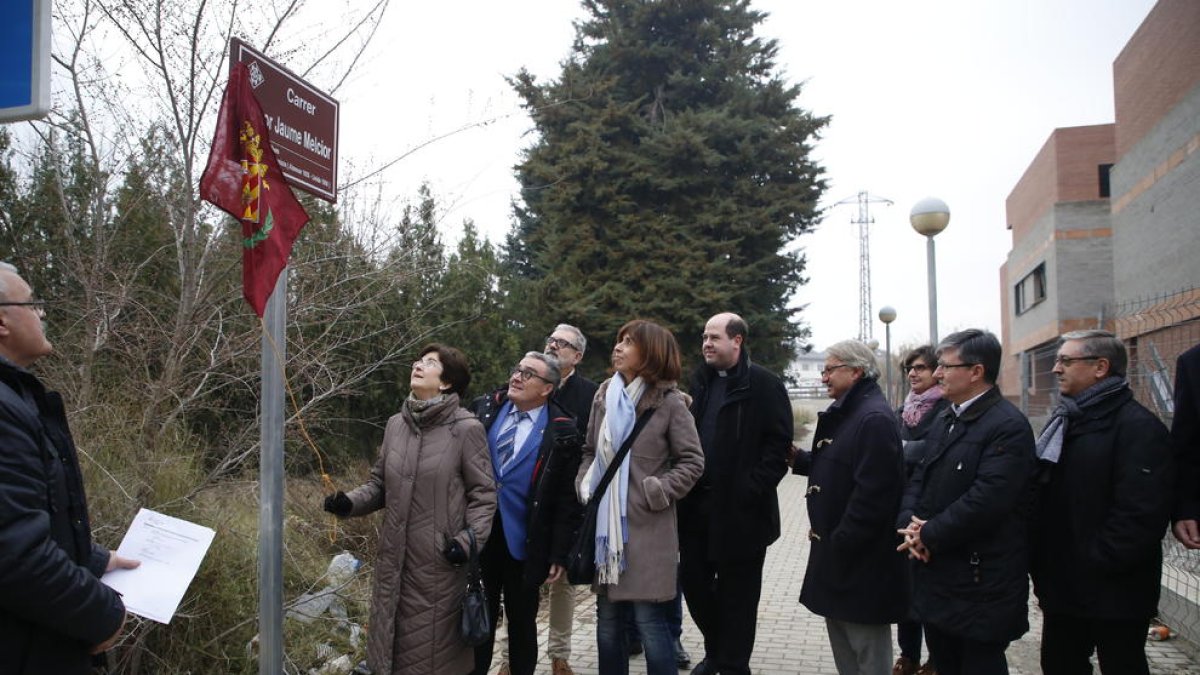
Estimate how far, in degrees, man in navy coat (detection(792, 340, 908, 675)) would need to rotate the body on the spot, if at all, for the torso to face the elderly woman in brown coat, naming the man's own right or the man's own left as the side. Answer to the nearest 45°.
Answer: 0° — they already face them

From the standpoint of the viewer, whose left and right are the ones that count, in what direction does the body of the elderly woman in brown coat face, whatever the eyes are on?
facing the viewer and to the left of the viewer

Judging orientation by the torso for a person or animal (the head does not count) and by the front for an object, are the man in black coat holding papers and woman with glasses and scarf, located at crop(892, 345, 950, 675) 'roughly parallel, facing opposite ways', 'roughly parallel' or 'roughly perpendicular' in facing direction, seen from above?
roughly parallel, facing opposite ways

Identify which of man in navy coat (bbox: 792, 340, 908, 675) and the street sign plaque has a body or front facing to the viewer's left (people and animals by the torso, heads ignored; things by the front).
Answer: the man in navy coat

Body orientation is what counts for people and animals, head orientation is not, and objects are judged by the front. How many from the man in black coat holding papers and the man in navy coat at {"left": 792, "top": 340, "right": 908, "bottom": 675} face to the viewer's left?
1

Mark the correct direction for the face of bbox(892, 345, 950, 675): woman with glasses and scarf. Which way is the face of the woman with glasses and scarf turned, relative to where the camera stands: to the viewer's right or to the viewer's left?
to the viewer's left

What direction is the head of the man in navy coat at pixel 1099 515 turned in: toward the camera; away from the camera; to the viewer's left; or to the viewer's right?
to the viewer's left

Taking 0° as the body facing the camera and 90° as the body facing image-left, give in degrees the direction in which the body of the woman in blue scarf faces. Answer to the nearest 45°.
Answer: approximately 45°

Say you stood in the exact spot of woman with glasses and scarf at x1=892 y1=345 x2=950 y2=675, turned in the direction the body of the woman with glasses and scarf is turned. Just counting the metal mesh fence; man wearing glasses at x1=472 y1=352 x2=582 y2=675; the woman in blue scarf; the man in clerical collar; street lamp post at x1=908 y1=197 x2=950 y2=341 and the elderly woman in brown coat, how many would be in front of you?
4

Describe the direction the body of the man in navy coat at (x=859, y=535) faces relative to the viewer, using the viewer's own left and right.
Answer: facing to the left of the viewer

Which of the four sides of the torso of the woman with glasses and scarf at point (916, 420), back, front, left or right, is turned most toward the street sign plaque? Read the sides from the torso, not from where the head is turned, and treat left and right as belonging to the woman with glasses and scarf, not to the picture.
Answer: front

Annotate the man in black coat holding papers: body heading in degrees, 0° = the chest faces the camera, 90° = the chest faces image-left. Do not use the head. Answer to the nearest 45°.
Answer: approximately 270°

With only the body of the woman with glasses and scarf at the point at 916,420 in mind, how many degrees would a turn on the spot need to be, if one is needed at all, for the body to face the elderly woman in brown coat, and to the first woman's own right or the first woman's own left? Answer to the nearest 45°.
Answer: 0° — they already face them

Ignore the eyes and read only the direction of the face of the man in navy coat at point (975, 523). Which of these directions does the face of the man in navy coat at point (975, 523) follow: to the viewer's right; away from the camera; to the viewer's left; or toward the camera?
to the viewer's left

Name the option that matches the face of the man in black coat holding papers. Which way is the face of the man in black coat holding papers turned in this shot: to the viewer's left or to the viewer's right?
to the viewer's right

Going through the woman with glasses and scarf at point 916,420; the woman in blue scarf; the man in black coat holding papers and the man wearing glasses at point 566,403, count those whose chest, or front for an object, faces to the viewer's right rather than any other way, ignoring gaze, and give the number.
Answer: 1
